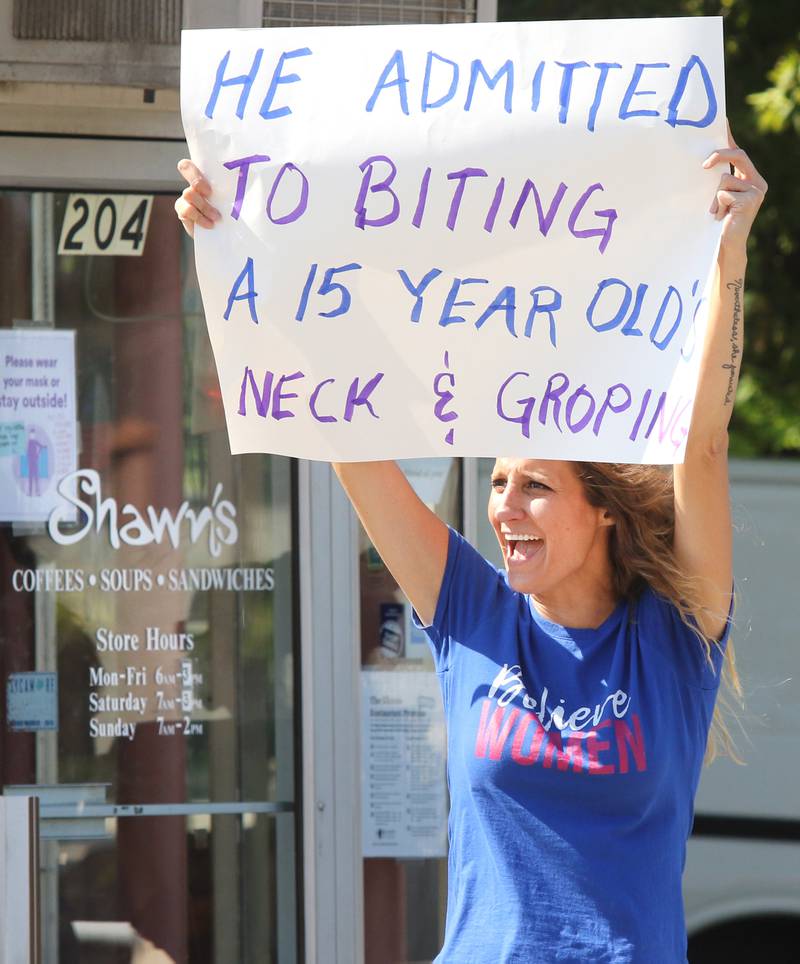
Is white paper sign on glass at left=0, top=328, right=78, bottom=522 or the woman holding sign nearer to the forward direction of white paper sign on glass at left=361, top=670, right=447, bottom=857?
the woman holding sign

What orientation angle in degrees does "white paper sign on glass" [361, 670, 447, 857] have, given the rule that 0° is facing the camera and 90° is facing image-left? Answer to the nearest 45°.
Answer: approximately 0°

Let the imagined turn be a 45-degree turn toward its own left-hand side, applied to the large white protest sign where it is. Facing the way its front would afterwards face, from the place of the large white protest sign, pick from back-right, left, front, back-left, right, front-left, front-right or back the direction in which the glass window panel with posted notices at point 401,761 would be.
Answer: back-left

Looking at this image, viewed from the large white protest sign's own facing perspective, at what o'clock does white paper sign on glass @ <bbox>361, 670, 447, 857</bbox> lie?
The white paper sign on glass is roughly at 6 o'clock from the large white protest sign.

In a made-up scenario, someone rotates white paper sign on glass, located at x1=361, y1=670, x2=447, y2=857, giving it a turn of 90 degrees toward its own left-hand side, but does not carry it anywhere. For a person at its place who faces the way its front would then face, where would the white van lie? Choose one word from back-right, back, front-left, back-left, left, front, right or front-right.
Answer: front-left

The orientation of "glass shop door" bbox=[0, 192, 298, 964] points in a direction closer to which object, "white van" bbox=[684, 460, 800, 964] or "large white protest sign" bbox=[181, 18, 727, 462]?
the large white protest sign

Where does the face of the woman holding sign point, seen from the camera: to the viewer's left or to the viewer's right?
to the viewer's left
